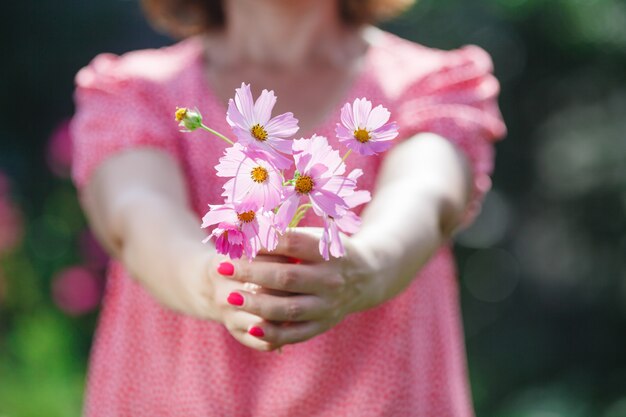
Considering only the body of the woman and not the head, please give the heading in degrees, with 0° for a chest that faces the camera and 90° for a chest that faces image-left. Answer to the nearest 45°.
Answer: approximately 0°
